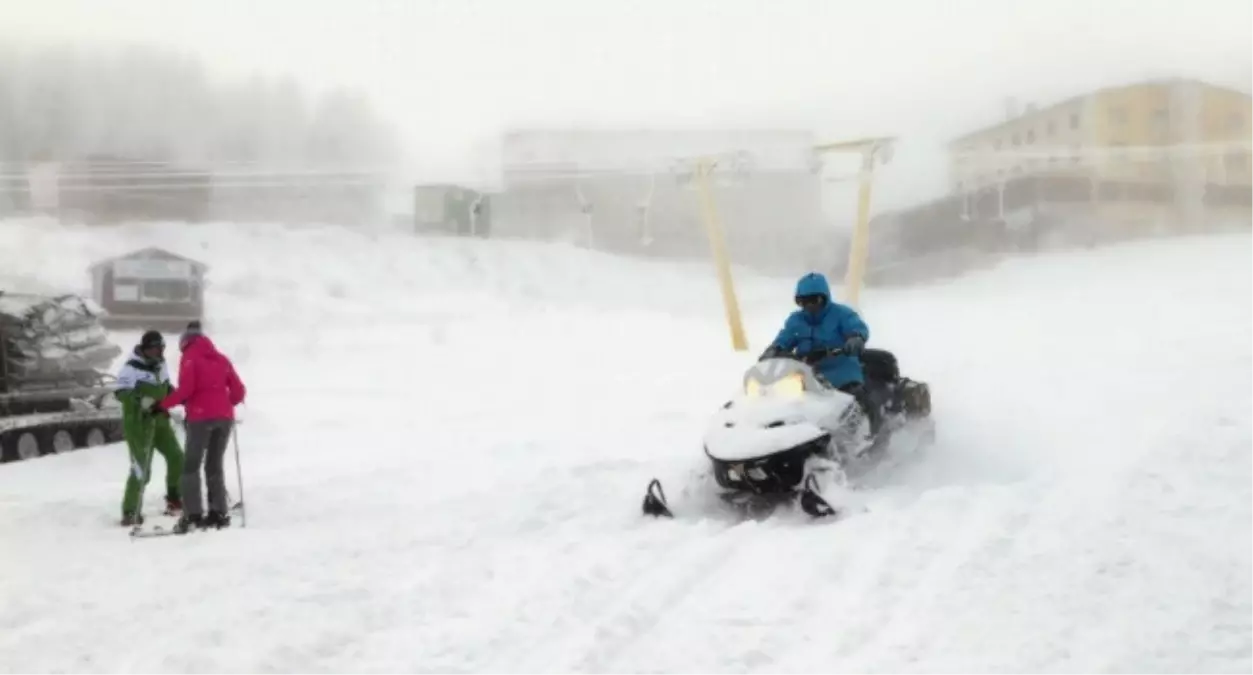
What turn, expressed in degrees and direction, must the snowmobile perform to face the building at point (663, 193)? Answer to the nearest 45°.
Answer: approximately 135° to its right

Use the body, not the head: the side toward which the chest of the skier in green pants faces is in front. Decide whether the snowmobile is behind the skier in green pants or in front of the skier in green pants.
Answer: in front

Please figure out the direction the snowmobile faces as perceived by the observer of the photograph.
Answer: facing the viewer and to the left of the viewer

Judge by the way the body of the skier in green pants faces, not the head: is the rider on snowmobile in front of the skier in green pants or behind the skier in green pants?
in front

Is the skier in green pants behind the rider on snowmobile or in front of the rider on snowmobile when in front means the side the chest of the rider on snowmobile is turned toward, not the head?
in front

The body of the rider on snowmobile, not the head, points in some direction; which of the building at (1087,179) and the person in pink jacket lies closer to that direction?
the person in pink jacket

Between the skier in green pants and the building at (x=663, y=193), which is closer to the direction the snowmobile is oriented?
the skier in green pants

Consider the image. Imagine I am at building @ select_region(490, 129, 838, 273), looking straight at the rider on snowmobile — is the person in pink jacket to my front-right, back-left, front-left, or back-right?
front-right

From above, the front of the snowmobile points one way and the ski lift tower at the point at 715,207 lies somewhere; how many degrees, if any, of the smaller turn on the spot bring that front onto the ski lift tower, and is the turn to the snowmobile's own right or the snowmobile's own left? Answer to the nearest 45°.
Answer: approximately 135° to the snowmobile's own right

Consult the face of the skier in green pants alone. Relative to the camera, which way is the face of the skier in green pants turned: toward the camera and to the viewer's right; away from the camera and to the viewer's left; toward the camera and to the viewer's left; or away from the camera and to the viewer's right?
toward the camera and to the viewer's right

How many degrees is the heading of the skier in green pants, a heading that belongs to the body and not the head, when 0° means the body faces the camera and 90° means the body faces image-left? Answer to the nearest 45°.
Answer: approximately 315°

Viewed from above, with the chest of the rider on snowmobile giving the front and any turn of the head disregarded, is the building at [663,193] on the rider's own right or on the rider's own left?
on the rider's own right

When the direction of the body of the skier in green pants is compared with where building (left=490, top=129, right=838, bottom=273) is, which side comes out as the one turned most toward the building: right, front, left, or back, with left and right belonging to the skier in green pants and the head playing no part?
left
